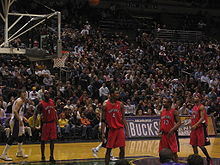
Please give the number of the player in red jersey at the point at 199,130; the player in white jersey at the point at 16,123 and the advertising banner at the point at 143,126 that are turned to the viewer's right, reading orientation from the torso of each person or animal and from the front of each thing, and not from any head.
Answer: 1

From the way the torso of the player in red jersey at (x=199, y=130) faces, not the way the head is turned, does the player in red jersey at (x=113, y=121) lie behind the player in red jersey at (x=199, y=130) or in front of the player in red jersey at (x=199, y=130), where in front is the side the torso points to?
in front

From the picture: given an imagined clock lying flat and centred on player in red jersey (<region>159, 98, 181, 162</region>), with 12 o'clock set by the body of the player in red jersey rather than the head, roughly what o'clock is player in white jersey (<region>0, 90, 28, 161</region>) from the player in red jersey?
The player in white jersey is roughly at 2 o'clock from the player in red jersey.

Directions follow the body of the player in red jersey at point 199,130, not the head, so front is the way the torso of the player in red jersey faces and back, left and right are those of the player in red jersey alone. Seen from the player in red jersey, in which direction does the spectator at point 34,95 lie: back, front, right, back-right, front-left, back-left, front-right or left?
right

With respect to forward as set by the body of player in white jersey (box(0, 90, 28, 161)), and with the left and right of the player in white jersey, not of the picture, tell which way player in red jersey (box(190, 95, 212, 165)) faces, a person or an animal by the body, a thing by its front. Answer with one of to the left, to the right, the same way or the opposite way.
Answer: the opposite way

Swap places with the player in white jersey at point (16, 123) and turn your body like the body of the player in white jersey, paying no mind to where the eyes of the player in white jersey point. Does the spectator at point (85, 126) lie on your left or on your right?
on your left

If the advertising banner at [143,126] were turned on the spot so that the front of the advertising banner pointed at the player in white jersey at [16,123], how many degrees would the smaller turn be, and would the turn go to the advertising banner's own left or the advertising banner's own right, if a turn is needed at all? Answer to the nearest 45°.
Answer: approximately 45° to the advertising banner's own right

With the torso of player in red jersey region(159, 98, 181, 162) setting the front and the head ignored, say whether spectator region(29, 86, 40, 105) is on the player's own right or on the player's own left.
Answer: on the player's own right

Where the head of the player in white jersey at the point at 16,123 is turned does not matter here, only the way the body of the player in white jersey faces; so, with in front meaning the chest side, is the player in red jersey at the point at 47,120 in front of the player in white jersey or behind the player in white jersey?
in front

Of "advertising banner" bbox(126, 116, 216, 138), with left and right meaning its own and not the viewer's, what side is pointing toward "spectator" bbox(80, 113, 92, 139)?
right

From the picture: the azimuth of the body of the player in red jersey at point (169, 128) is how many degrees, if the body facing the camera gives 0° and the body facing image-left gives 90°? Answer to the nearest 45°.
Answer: approximately 45°

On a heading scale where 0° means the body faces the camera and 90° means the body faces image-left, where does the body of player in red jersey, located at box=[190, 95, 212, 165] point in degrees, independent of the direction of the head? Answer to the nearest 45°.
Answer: approximately 45°

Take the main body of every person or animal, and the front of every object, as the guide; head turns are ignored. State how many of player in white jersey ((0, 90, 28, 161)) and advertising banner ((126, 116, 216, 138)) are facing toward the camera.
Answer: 1

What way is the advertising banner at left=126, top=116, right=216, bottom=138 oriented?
toward the camera

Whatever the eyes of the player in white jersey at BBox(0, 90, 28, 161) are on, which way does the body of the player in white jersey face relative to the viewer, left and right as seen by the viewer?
facing to the right of the viewer
